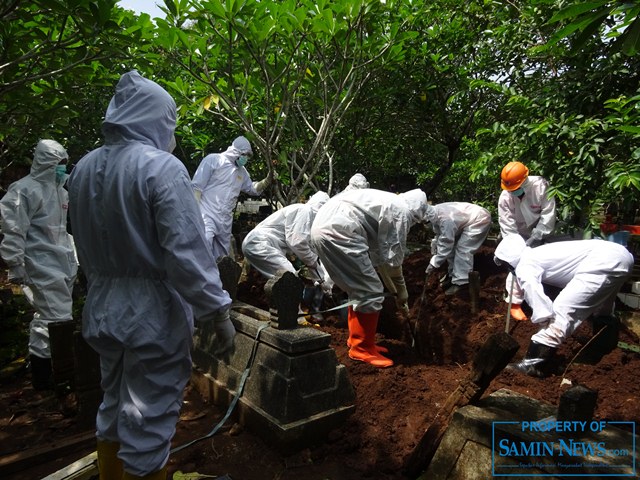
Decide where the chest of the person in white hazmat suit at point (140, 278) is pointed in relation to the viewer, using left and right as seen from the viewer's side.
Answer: facing away from the viewer and to the right of the viewer

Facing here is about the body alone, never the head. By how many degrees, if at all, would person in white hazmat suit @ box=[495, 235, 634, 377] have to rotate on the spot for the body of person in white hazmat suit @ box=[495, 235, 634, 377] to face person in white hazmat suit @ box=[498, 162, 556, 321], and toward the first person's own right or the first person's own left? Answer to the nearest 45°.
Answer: approximately 90° to the first person's own right

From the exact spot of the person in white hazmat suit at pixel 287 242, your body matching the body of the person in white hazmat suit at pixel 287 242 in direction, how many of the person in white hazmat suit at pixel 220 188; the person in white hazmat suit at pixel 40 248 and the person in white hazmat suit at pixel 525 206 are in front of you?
1

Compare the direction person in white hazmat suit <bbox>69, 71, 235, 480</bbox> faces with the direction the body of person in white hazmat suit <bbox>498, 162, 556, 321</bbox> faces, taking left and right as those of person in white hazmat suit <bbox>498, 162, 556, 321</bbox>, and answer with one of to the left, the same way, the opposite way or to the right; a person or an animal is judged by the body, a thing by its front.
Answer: the opposite way

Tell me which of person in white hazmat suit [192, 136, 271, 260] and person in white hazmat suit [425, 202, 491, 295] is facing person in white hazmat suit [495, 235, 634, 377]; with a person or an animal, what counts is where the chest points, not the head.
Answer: person in white hazmat suit [192, 136, 271, 260]

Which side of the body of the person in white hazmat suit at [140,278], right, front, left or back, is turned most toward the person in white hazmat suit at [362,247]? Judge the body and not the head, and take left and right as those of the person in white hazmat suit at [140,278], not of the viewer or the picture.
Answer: front

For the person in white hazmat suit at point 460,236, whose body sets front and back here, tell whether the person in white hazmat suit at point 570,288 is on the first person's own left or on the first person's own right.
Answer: on the first person's own left

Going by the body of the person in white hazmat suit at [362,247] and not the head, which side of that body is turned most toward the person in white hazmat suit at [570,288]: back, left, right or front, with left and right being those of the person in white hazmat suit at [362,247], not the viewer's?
front

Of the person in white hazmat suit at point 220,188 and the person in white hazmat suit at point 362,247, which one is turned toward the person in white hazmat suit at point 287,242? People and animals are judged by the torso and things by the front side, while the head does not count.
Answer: the person in white hazmat suit at point 220,188

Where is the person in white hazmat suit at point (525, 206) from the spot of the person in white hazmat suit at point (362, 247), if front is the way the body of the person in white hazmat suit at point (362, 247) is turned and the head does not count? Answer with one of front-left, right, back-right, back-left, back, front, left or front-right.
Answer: front-left

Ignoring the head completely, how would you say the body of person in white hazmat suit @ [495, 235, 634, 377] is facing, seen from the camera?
to the viewer's left

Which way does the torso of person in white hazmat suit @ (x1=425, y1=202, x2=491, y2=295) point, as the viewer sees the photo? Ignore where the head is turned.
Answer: to the viewer's left

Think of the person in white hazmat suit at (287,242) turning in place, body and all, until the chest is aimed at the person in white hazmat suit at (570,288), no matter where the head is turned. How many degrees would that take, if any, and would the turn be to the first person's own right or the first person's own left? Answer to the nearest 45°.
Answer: approximately 45° to the first person's own right

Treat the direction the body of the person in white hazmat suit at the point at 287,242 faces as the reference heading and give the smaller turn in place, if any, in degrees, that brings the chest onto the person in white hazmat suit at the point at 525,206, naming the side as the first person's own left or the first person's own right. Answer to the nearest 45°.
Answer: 0° — they already face them
